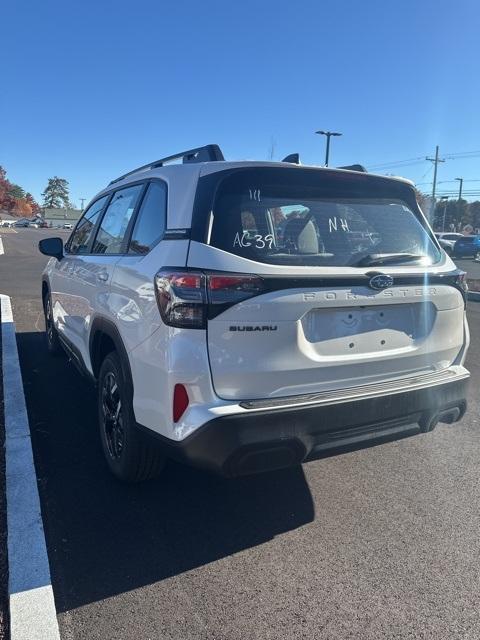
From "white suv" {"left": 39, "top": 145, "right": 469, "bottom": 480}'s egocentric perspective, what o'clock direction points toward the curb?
The curb is roughly at 8 o'clock from the white suv.

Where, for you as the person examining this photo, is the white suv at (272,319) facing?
facing away from the viewer and to the left of the viewer
